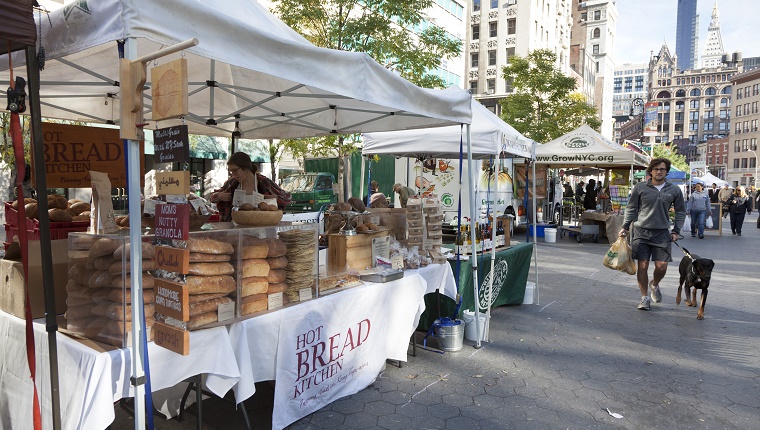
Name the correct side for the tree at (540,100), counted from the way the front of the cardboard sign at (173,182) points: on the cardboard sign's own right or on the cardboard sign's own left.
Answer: on the cardboard sign's own left

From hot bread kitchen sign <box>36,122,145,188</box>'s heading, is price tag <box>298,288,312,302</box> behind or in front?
in front

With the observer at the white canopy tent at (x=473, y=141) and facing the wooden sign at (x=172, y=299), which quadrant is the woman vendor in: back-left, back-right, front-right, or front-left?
front-right

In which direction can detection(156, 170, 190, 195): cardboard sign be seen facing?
toward the camera

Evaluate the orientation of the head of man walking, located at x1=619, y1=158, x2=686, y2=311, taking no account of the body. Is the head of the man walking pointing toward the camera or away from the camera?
toward the camera

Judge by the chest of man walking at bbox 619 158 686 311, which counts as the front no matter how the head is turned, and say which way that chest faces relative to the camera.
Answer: toward the camera

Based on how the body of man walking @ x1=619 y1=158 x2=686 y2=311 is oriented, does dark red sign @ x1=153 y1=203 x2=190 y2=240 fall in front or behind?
in front

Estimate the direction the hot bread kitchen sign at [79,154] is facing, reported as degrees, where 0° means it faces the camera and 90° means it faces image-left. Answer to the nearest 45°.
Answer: approximately 0°

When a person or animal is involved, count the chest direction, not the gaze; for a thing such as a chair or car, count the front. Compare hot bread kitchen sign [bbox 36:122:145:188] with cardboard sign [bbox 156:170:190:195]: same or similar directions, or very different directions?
same or similar directions

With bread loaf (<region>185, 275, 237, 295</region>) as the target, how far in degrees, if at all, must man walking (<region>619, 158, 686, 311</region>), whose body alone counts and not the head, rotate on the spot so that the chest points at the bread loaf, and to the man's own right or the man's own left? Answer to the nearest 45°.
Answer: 0° — they already face it
